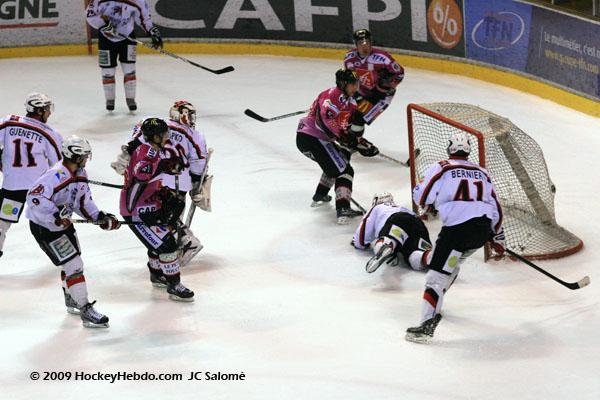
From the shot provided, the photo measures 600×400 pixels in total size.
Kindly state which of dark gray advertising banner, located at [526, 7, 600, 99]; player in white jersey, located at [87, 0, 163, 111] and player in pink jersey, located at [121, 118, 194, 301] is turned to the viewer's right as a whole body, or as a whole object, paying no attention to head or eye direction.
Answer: the player in pink jersey

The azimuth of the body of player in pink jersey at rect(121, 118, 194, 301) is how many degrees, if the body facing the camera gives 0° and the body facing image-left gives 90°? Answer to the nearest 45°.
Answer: approximately 270°

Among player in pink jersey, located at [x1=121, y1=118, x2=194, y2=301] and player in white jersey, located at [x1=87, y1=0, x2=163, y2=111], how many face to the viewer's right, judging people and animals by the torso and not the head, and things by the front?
1

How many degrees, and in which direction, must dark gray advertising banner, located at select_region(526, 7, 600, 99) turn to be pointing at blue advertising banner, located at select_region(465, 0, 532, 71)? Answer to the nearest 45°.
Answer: approximately 90° to its right

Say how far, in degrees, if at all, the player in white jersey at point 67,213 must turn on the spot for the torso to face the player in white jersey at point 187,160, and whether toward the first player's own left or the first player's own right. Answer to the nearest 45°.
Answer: approximately 90° to the first player's own left

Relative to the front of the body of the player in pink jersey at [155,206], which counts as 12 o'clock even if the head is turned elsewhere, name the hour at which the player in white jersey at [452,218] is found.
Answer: The player in white jersey is roughly at 1 o'clock from the player in pink jersey.

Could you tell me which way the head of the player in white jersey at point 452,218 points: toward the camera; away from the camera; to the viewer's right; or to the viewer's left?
away from the camera
